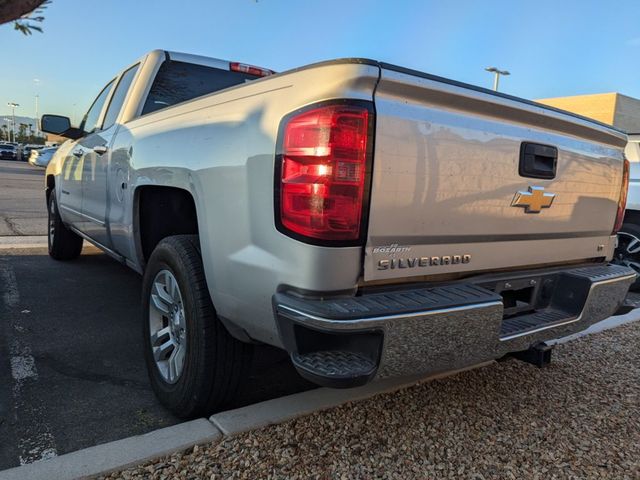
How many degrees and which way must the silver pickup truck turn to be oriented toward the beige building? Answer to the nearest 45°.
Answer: approximately 90° to its right

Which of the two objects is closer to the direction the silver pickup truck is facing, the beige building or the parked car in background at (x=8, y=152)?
the parked car in background

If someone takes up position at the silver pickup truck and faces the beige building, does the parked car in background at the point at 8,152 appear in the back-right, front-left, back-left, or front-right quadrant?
front-left

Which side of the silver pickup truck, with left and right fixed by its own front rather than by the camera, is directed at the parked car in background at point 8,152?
front

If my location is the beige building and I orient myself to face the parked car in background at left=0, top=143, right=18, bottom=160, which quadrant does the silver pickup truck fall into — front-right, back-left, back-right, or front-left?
front-left

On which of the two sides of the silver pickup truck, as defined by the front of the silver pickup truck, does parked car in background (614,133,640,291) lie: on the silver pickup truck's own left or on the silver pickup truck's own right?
on the silver pickup truck's own right

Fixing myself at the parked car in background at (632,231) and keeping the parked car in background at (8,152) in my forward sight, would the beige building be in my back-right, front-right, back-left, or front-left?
front-right

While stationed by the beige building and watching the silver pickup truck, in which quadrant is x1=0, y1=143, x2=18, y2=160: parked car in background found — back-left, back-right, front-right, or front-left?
front-right

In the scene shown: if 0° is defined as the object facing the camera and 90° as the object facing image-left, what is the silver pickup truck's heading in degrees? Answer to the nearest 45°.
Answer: approximately 135°
